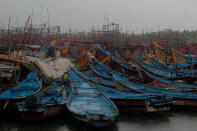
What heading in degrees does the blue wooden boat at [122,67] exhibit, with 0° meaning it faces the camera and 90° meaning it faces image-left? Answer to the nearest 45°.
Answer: approximately 135°

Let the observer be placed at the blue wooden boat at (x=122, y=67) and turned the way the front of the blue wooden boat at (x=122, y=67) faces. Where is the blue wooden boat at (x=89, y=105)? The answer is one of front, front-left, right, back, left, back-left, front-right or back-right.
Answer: back-left

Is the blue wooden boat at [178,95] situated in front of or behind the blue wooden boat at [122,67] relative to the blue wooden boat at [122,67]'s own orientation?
behind

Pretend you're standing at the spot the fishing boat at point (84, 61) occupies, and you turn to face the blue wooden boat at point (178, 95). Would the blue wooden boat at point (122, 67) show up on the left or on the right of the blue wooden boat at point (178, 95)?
left

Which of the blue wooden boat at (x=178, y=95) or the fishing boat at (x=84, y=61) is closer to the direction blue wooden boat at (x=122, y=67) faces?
the fishing boat
